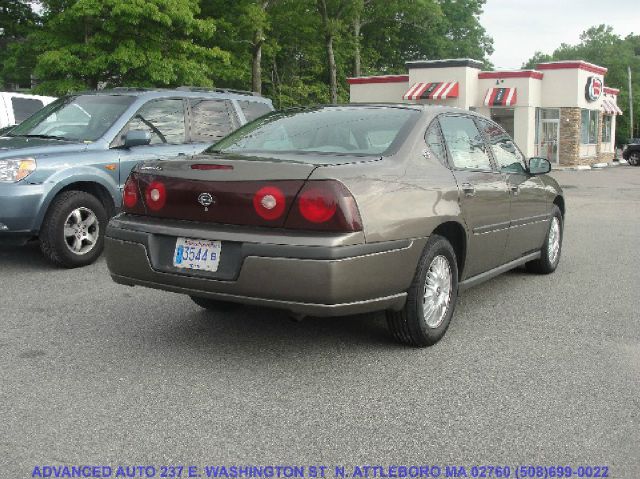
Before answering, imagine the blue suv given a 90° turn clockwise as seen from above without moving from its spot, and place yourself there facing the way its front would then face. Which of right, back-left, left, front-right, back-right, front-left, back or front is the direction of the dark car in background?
right

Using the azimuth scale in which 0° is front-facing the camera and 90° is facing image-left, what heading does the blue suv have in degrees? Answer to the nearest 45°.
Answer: approximately 45°

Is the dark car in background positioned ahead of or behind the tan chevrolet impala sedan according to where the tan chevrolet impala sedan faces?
ahead

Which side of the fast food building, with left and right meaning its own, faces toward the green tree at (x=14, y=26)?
right

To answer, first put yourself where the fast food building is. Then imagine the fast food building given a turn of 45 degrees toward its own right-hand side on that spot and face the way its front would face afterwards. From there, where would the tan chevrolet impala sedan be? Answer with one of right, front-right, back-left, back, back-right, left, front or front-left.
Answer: front

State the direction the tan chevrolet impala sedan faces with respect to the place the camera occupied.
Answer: facing away from the viewer and to the right of the viewer

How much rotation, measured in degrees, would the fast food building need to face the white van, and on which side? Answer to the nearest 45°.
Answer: approximately 45° to its right

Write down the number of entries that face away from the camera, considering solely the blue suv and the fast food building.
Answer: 0

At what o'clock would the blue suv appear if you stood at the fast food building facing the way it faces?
The blue suv is roughly at 2 o'clock from the fast food building.

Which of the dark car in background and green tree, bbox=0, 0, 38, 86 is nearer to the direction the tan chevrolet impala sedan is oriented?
the dark car in background

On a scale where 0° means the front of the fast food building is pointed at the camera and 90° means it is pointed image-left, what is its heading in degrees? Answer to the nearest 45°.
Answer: approximately 315°

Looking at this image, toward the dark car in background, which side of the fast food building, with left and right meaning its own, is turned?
left
